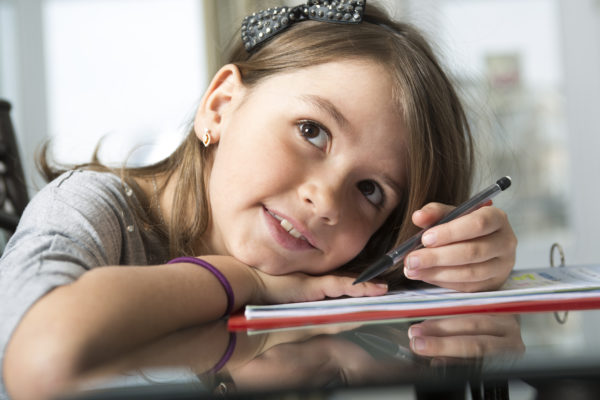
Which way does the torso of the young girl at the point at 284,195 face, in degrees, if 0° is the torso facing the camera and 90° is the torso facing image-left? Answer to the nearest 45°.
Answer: approximately 315°
